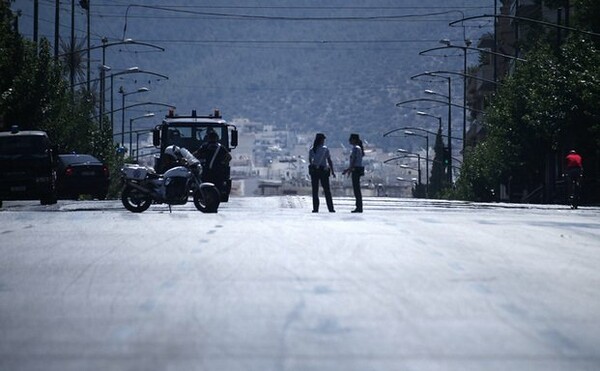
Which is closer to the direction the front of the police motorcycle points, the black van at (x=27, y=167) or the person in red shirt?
the person in red shirt

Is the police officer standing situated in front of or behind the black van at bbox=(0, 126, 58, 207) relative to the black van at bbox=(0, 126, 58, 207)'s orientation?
behind

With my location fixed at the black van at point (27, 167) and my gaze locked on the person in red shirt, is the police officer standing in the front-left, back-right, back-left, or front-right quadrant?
front-right

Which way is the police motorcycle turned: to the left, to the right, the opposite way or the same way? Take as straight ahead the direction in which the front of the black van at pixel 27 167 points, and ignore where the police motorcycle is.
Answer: to the right

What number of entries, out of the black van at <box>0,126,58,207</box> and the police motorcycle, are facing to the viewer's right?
1

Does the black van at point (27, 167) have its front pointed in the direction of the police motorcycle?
no

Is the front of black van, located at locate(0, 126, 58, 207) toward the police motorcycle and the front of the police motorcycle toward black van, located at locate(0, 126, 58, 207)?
no

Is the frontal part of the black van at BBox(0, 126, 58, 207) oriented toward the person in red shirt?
no

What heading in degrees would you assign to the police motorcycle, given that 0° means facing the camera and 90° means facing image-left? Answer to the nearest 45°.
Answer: approximately 270°
